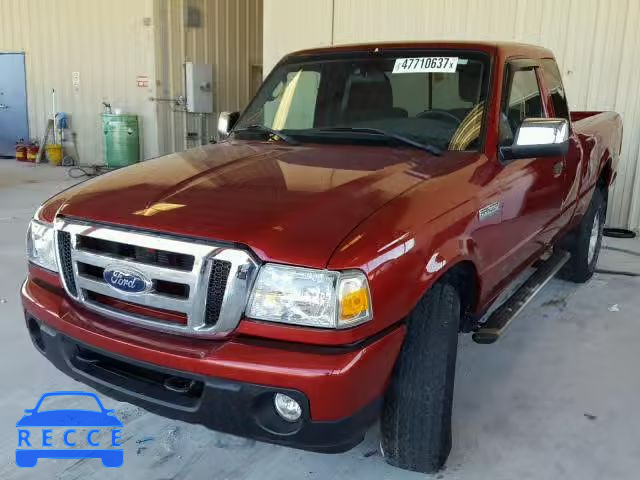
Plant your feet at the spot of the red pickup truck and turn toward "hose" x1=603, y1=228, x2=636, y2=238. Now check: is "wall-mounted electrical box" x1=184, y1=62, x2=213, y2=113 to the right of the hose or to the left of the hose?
left

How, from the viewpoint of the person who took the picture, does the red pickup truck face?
facing the viewer and to the left of the viewer

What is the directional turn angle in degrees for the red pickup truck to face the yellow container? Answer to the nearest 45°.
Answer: approximately 90° to its right

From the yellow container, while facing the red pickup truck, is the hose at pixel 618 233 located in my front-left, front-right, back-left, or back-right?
front-left

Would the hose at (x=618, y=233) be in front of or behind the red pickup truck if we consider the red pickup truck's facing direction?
behind

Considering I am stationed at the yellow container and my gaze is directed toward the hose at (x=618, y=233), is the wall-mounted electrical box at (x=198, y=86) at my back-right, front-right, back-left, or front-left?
front-left

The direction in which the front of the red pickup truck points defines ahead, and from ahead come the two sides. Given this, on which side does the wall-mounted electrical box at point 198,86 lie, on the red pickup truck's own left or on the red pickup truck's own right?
on the red pickup truck's own right
